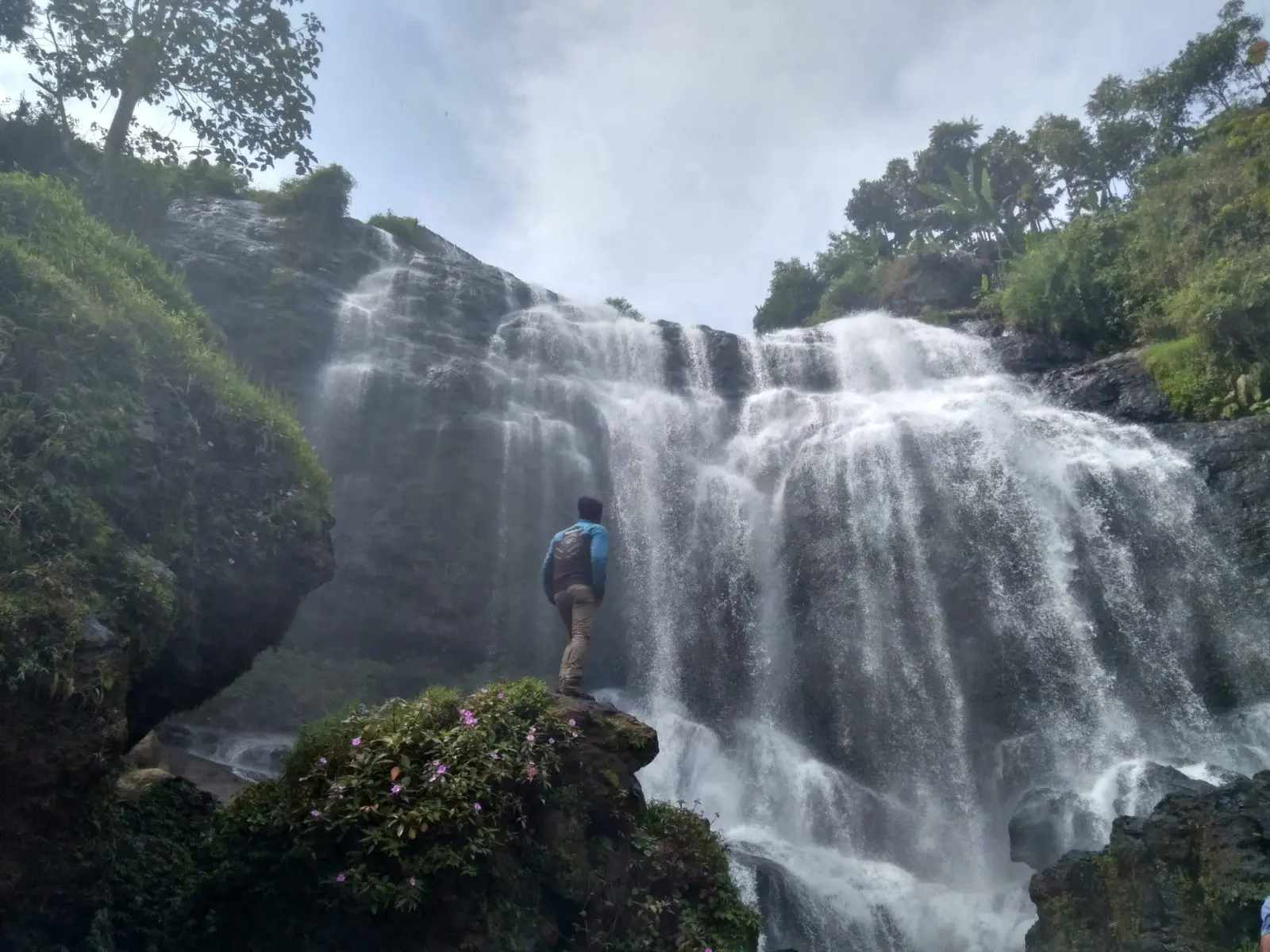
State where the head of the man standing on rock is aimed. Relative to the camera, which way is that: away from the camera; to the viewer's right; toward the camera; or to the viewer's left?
away from the camera

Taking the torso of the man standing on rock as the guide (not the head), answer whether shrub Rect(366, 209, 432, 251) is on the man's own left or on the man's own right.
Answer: on the man's own left

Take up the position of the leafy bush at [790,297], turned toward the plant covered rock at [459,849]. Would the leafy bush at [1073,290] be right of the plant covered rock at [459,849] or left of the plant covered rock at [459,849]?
left

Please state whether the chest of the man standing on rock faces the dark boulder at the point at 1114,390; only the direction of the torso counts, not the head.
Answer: yes

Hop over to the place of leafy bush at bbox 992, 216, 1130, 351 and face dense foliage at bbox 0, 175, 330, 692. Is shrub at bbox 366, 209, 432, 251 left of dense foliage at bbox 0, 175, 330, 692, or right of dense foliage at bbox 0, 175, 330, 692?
right

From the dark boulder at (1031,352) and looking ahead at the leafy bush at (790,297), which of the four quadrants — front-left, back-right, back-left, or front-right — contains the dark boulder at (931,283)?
front-right

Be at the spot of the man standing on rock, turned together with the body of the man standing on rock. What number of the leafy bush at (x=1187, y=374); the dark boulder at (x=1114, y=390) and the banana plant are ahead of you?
3

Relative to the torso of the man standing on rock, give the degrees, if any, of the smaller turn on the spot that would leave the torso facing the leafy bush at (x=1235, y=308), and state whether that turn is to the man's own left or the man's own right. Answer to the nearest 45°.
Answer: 0° — they already face it

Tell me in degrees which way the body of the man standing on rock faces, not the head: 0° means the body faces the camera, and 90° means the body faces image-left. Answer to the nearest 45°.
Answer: approximately 225°

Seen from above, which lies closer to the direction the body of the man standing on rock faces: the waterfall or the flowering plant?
the waterfall

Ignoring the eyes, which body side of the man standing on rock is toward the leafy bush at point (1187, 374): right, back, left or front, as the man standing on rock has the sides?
front

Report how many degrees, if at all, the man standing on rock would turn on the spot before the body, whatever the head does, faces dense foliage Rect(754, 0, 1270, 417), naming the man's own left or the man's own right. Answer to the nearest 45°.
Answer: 0° — they already face it

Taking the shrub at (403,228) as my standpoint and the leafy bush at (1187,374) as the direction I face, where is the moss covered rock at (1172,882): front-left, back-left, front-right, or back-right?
front-right

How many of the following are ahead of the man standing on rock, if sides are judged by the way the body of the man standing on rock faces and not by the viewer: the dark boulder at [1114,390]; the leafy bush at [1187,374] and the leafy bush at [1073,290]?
3
